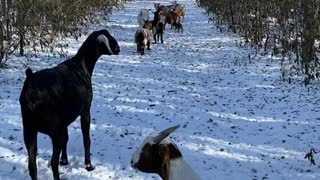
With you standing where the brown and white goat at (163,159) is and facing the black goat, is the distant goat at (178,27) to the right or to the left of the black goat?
right

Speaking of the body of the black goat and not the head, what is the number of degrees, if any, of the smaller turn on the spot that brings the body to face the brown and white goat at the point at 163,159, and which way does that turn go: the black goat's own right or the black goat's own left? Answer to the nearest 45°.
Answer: approximately 90° to the black goat's own right

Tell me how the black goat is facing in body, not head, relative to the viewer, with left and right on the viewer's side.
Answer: facing away from the viewer and to the right of the viewer

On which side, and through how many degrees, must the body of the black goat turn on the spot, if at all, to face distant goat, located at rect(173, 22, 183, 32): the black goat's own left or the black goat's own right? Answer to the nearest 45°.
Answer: approximately 45° to the black goat's own left

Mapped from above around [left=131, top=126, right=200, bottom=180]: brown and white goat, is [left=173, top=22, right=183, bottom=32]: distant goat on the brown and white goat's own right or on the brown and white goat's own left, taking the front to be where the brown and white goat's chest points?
on the brown and white goat's own right

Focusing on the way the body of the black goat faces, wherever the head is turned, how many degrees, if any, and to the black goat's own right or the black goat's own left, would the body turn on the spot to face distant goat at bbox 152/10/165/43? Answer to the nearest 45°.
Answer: approximately 45° to the black goat's own left
